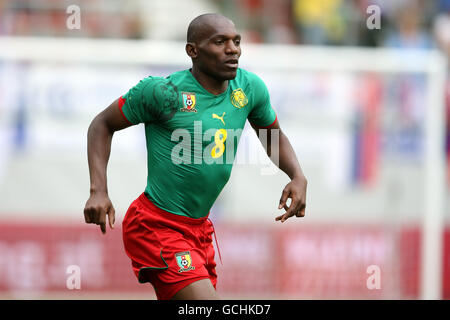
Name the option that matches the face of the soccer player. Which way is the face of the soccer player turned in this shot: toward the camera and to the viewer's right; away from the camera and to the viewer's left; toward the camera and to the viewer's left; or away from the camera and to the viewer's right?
toward the camera and to the viewer's right
